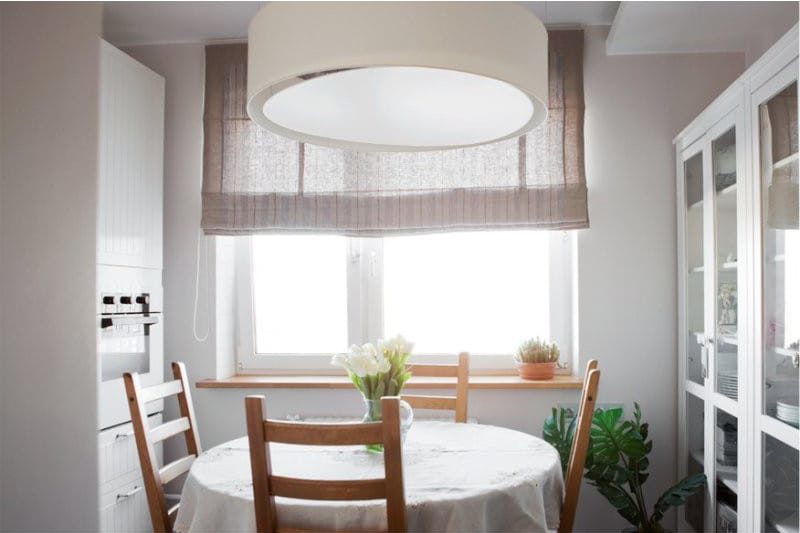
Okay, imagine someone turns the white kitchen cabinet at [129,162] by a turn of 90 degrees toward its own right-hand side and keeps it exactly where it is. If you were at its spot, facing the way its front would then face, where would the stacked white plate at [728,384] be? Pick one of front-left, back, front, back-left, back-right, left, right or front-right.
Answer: left

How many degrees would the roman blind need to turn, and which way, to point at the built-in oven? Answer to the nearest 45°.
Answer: approximately 90° to its right

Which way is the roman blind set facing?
toward the camera

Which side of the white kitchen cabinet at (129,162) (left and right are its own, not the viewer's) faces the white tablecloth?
front

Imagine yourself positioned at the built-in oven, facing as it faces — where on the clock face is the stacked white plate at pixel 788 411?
The stacked white plate is roughly at 12 o'clock from the built-in oven.

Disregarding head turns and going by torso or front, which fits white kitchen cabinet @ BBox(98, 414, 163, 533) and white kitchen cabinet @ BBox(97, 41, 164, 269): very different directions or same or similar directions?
same or similar directions

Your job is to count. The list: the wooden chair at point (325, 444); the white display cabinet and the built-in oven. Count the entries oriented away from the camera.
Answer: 1

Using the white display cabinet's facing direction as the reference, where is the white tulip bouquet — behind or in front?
in front

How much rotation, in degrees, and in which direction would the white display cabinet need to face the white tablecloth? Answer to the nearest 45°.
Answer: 0° — it already faces it

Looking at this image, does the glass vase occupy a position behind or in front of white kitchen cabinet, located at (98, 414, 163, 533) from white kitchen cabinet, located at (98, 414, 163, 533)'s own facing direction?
in front

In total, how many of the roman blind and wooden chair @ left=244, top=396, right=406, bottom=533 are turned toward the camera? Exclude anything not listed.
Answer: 1

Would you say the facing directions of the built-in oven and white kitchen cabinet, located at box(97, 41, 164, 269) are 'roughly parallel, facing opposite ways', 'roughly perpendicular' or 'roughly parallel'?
roughly parallel

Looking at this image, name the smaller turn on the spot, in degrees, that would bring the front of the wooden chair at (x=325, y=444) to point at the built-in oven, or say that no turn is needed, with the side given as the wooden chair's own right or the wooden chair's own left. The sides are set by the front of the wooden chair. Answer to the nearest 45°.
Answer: approximately 45° to the wooden chair's own left

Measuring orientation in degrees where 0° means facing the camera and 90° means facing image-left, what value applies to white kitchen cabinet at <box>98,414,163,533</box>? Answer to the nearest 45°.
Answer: approximately 315°

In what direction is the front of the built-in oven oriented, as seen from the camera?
facing the viewer and to the right of the viewer

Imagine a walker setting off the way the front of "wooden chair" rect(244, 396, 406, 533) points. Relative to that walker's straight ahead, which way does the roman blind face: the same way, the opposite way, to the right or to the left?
the opposite way

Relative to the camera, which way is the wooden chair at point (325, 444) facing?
away from the camera

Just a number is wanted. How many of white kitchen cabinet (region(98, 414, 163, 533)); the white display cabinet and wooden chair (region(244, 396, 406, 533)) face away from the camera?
1

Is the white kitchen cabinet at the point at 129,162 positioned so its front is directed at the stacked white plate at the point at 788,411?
yes

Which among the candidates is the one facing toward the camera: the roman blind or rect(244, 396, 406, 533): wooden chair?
the roman blind
